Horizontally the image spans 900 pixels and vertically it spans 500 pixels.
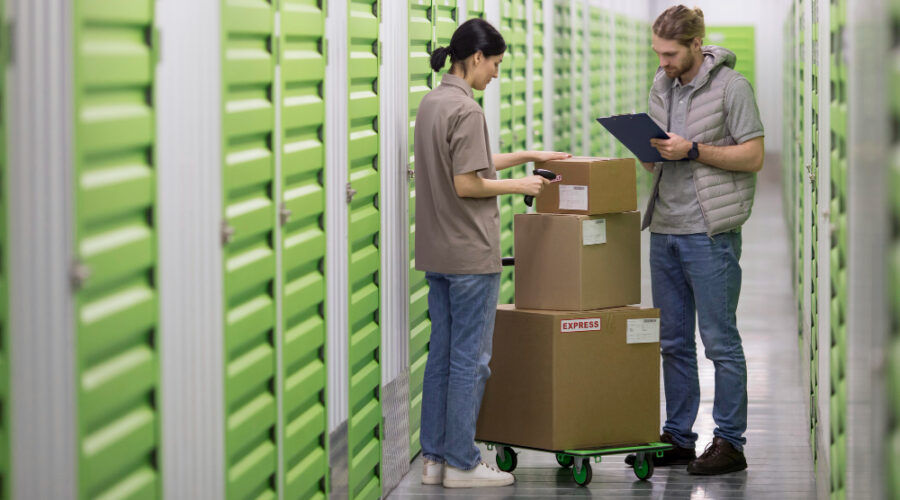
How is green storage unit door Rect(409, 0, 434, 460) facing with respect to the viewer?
to the viewer's right

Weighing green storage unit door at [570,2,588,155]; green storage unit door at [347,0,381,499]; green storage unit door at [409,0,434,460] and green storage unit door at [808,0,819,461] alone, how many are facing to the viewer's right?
3

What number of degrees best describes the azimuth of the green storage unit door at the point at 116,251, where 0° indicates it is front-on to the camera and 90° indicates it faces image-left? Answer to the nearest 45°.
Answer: approximately 315°

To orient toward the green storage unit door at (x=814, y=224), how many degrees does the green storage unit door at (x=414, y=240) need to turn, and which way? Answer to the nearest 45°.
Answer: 0° — it already faces it

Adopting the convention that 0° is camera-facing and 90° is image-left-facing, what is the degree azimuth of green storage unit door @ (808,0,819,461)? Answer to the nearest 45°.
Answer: approximately 90°

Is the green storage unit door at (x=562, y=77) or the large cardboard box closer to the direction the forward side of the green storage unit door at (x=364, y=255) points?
the large cardboard box

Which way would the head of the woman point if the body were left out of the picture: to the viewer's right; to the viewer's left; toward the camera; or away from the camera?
to the viewer's right

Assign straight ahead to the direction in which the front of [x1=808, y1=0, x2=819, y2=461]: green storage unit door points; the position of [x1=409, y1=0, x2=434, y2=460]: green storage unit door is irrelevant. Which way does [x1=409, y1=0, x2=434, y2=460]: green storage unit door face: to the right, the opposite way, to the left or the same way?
the opposite way

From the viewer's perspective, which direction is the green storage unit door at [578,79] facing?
to the viewer's right

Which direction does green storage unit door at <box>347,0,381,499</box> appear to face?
to the viewer's right
